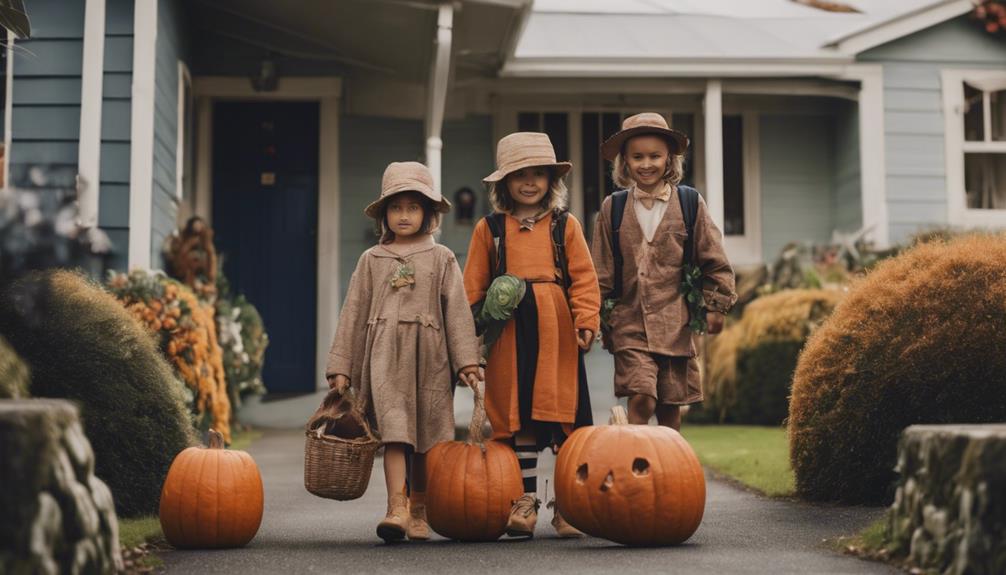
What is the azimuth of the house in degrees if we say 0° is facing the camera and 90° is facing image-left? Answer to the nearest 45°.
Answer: approximately 0°

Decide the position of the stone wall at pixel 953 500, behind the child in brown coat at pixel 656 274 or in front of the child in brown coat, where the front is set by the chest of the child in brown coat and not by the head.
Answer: in front

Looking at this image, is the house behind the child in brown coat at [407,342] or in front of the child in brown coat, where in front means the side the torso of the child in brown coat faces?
behind

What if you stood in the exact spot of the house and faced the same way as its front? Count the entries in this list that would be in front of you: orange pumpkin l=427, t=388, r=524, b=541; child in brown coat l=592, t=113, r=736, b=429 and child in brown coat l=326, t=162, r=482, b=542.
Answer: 3
